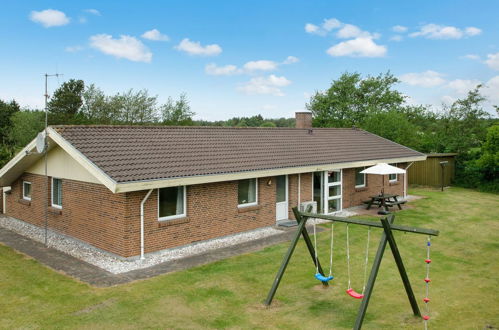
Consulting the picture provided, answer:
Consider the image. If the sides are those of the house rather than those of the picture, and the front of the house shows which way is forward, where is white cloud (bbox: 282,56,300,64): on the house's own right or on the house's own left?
on the house's own left

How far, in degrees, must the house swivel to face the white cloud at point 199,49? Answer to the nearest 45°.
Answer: approximately 135° to its left

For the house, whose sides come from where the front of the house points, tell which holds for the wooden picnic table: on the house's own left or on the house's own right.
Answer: on the house's own left

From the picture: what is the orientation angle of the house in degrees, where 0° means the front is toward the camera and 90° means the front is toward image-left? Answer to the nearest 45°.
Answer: approximately 315°

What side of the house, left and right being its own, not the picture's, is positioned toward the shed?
left

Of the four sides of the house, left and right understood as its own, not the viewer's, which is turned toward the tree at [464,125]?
left

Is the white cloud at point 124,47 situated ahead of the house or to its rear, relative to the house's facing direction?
to the rear
